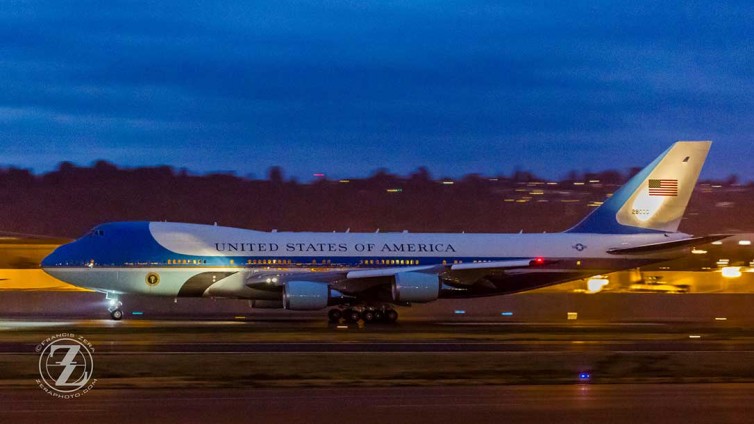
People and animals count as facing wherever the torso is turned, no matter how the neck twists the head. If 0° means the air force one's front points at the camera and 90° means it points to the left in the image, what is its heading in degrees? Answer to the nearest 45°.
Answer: approximately 90°

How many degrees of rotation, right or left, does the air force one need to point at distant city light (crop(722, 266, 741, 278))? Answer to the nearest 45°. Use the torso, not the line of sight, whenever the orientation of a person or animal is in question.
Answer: approximately 135° to its right
